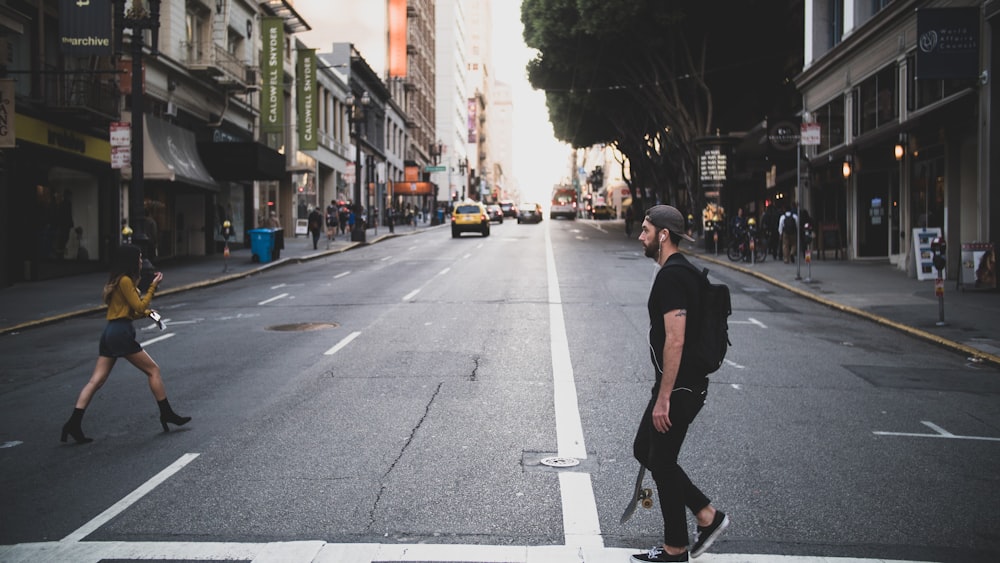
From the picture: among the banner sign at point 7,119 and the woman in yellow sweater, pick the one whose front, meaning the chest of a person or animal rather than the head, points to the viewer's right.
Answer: the woman in yellow sweater

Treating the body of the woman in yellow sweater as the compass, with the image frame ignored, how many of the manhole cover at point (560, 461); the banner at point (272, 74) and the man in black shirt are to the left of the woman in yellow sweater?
1

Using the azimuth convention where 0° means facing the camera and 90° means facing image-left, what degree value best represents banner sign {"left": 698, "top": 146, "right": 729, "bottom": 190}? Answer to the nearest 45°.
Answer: approximately 0°

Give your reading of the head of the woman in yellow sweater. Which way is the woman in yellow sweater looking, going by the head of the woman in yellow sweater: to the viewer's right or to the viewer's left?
to the viewer's right

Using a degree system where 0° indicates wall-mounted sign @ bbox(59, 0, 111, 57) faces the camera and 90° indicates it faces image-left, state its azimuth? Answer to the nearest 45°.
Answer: approximately 0°

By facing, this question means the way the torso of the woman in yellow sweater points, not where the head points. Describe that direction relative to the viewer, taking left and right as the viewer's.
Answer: facing to the right of the viewer

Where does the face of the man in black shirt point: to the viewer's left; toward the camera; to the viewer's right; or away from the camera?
to the viewer's left
